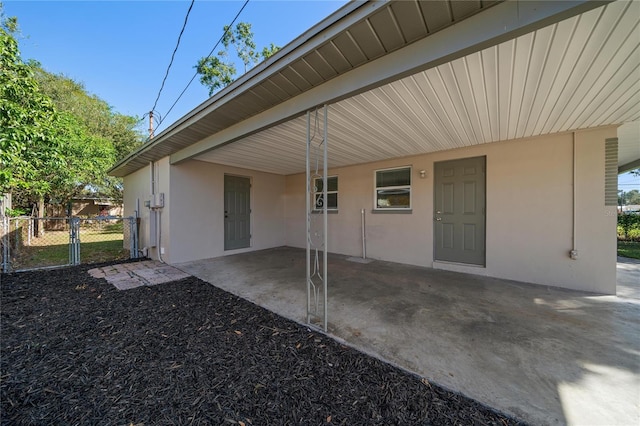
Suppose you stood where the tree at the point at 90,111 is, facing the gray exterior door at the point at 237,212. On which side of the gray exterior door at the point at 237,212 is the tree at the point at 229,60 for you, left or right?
left

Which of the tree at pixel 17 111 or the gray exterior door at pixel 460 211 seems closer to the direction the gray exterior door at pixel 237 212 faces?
the gray exterior door

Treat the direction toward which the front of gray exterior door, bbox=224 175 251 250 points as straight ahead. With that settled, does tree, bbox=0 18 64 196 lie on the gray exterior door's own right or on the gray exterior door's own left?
on the gray exterior door's own right

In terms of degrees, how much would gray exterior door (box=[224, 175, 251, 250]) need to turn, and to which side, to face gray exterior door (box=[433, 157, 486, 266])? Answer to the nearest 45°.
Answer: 0° — it already faces it

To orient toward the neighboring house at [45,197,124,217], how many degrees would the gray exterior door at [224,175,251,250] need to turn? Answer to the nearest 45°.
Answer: approximately 180°

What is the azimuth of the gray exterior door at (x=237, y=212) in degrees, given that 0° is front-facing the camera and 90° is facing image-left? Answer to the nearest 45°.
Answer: approximately 315°

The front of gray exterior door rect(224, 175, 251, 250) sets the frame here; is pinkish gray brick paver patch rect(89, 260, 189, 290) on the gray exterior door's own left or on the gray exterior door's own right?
on the gray exterior door's own right

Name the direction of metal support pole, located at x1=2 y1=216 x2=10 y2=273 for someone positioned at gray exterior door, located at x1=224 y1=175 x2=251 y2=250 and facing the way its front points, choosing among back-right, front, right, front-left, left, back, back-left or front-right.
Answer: back-right

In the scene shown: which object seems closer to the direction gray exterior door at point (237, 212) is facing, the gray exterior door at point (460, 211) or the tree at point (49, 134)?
the gray exterior door
